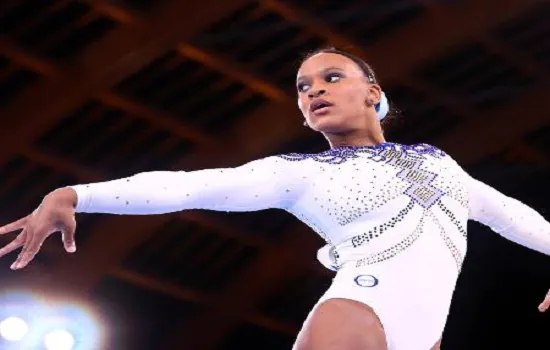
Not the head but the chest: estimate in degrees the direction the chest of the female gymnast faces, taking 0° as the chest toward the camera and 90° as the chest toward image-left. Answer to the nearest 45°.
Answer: approximately 315°

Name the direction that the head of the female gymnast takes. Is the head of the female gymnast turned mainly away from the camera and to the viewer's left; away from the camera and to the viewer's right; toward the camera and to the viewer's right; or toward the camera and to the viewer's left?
toward the camera and to the viewer's left
